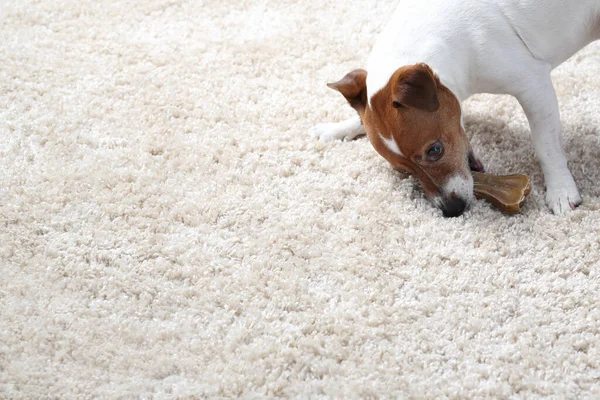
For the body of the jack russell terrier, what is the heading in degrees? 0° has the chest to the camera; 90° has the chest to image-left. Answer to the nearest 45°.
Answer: approximately 45°
